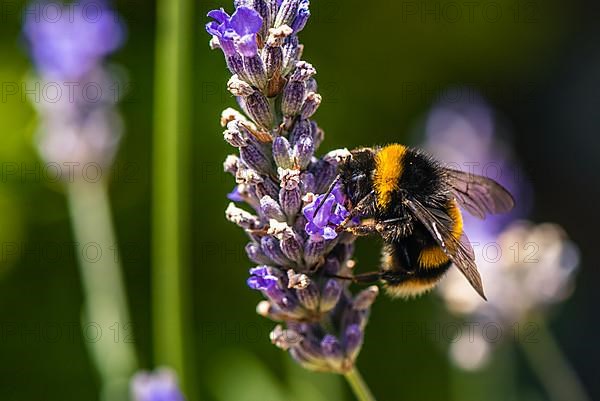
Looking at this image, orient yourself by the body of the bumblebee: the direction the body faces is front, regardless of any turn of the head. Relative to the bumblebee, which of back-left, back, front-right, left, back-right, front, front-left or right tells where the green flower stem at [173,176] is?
front-right

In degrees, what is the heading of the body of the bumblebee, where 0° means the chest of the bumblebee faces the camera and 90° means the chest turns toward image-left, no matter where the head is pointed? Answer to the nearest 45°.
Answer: approximately 90°

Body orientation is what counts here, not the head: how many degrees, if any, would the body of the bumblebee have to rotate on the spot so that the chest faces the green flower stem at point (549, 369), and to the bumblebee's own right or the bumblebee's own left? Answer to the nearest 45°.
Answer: approximately 135° to the bumblebee's own right

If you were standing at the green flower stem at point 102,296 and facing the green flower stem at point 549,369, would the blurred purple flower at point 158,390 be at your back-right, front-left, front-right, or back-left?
front-right
